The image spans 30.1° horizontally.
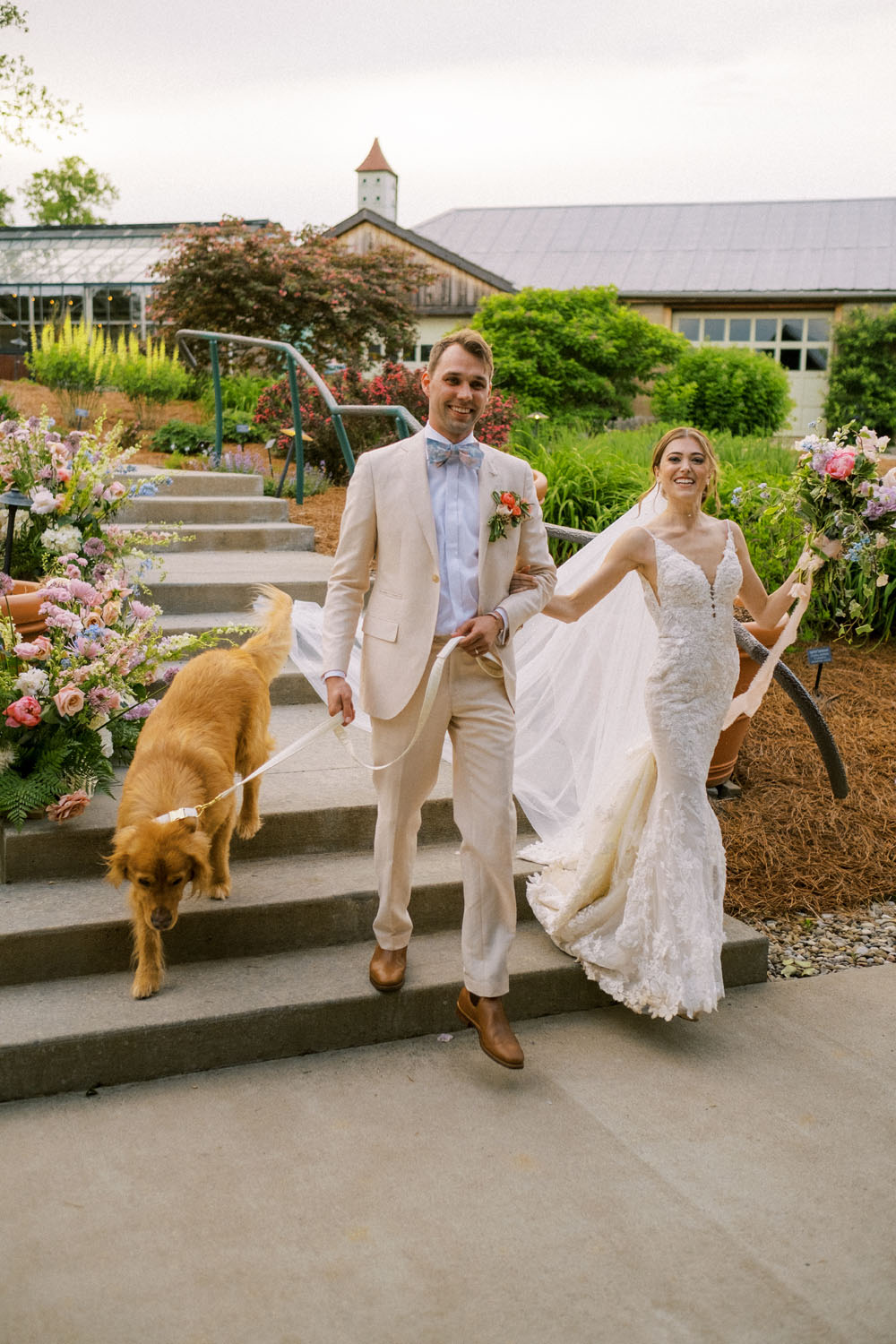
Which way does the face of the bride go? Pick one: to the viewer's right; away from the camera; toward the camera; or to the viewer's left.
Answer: toward the camera

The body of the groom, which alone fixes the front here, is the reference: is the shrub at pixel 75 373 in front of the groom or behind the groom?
behind

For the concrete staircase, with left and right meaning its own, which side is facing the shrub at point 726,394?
back

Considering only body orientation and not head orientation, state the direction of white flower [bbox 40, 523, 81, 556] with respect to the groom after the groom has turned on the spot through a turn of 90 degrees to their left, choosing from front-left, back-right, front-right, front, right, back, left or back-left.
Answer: back-left

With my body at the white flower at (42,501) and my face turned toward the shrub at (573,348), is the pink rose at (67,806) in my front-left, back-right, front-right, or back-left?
back-right

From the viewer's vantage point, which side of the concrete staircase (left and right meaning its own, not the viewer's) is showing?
front
